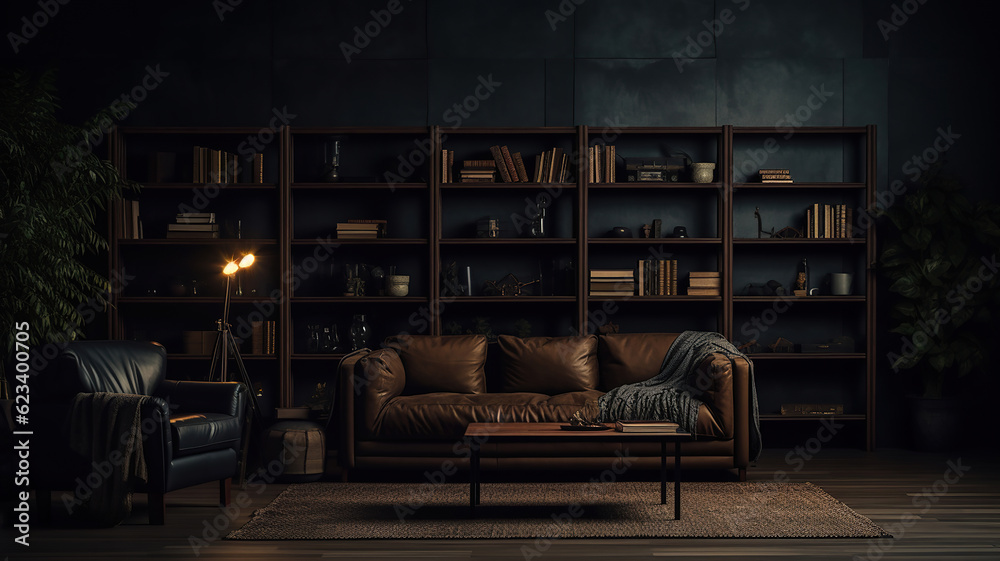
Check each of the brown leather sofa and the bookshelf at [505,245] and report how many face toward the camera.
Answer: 2

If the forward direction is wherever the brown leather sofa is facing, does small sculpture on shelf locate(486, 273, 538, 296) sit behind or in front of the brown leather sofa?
behind

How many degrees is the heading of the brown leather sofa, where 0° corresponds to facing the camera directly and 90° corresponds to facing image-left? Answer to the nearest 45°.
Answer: approximately 0°

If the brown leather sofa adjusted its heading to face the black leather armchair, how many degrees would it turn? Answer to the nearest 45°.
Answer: approximately 45° to its right

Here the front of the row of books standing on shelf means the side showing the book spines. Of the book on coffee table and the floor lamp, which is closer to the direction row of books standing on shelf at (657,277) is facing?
the book on coffee table

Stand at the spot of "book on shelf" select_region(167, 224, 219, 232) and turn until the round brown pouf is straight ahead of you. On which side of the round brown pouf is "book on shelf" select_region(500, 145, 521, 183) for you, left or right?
left

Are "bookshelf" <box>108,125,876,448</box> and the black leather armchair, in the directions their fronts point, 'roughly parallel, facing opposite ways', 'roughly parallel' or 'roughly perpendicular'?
roughly perpendicular
